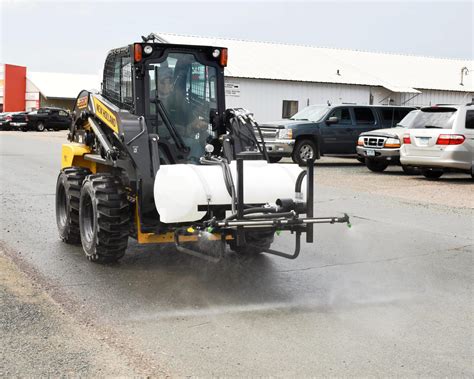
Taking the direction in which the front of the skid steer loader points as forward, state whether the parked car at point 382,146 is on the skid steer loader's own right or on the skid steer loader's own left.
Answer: on the skid steer loader's own left

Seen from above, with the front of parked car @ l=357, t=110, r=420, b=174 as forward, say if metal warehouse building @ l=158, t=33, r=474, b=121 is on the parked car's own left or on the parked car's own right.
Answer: on the parked car's own right

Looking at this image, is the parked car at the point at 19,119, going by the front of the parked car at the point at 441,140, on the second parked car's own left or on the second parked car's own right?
on the second parked car's own left

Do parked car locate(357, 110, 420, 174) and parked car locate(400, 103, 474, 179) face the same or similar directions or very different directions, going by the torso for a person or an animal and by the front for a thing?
very different directions

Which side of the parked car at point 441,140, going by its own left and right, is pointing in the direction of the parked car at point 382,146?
left

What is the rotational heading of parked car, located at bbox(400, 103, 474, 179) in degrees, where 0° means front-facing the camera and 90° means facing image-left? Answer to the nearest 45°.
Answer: approximately 225°

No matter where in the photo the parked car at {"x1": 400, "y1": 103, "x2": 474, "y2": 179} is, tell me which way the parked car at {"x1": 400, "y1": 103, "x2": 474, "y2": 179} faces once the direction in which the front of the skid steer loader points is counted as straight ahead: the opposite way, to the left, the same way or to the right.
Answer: to the left

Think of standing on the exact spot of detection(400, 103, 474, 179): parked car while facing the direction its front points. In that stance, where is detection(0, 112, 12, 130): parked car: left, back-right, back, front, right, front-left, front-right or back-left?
left

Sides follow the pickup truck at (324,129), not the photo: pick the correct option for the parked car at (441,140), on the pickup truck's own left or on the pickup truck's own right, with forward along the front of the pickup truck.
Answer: on the pickup truck's own left

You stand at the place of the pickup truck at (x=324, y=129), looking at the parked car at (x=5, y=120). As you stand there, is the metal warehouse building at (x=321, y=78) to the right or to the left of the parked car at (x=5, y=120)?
right

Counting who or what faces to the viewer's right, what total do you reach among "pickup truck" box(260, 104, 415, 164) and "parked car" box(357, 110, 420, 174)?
0

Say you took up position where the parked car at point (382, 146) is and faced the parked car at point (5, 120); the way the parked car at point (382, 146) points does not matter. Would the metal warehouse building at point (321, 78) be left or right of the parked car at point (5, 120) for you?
right

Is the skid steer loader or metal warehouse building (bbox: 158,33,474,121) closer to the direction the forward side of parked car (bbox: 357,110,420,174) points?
the skid steer loader

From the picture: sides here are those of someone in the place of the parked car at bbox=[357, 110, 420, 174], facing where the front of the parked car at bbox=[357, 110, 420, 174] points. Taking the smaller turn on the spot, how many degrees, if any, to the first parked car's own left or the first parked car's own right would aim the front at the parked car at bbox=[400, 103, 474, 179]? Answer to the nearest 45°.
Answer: approximately 90° to the first parked car's own left

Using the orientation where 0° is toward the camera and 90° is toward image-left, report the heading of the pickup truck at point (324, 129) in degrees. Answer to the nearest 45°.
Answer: approximately 45°

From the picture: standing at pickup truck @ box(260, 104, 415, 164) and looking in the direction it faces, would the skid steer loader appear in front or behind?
in front
